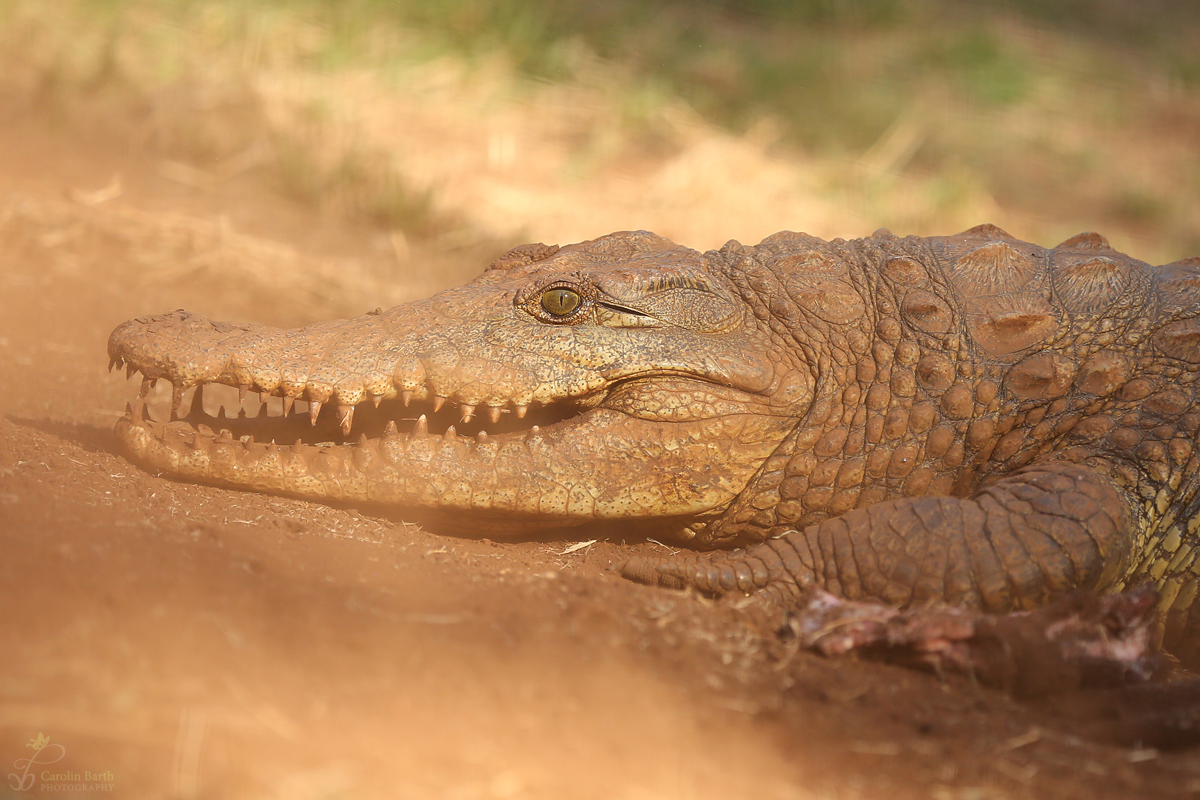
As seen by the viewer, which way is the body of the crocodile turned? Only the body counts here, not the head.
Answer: to the viewer's left
